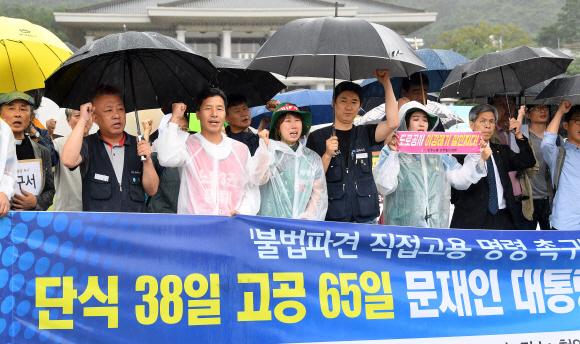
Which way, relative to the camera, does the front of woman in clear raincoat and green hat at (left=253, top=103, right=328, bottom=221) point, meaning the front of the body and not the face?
toward the camera

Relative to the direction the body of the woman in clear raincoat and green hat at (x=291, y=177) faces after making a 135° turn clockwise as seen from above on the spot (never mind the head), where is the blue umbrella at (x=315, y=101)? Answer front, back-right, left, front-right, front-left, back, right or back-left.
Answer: front-right

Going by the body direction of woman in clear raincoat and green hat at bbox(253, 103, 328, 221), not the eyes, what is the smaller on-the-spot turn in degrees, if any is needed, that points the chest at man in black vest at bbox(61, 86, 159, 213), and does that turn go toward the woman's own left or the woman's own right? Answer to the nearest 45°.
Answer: approximately 90° to the woman's own right

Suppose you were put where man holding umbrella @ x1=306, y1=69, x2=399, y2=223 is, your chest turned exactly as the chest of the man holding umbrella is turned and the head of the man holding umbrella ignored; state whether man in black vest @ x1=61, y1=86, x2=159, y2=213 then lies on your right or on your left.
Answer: on your right

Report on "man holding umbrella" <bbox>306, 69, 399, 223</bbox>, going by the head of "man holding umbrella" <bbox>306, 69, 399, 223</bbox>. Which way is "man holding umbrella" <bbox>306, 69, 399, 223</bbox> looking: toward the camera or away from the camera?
toward the camera

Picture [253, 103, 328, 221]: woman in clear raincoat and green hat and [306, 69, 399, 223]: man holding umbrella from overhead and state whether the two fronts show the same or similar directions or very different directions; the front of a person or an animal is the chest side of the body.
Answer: same or similar directions

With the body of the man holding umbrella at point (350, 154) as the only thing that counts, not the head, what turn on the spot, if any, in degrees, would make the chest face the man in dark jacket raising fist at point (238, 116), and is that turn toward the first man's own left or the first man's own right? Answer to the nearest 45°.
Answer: approximately 135° to the first man's own right

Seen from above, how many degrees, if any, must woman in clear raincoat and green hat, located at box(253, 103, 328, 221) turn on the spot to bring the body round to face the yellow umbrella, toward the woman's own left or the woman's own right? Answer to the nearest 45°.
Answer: approximately 90° to the woman's own right

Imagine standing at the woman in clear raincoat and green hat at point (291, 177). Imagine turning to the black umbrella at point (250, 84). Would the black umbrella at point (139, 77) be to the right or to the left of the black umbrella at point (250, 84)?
left

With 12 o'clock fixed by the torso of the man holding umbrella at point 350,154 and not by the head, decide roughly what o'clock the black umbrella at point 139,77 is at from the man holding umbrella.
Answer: The black umbrella is roughly at 3 o'clock from the man holding umbrella.

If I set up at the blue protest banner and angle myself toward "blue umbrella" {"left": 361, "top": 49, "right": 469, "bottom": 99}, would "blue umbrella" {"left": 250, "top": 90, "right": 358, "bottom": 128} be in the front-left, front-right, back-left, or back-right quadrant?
front-left

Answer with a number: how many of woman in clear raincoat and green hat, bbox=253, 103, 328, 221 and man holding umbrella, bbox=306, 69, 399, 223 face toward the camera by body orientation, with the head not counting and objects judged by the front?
2

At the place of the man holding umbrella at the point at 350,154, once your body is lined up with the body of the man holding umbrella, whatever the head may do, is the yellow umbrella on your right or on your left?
on your right

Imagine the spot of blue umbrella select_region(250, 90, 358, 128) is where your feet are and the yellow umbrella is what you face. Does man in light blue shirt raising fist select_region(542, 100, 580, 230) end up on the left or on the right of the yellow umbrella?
left

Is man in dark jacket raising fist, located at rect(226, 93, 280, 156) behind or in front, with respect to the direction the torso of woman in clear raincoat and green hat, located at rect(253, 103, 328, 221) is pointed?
behind
